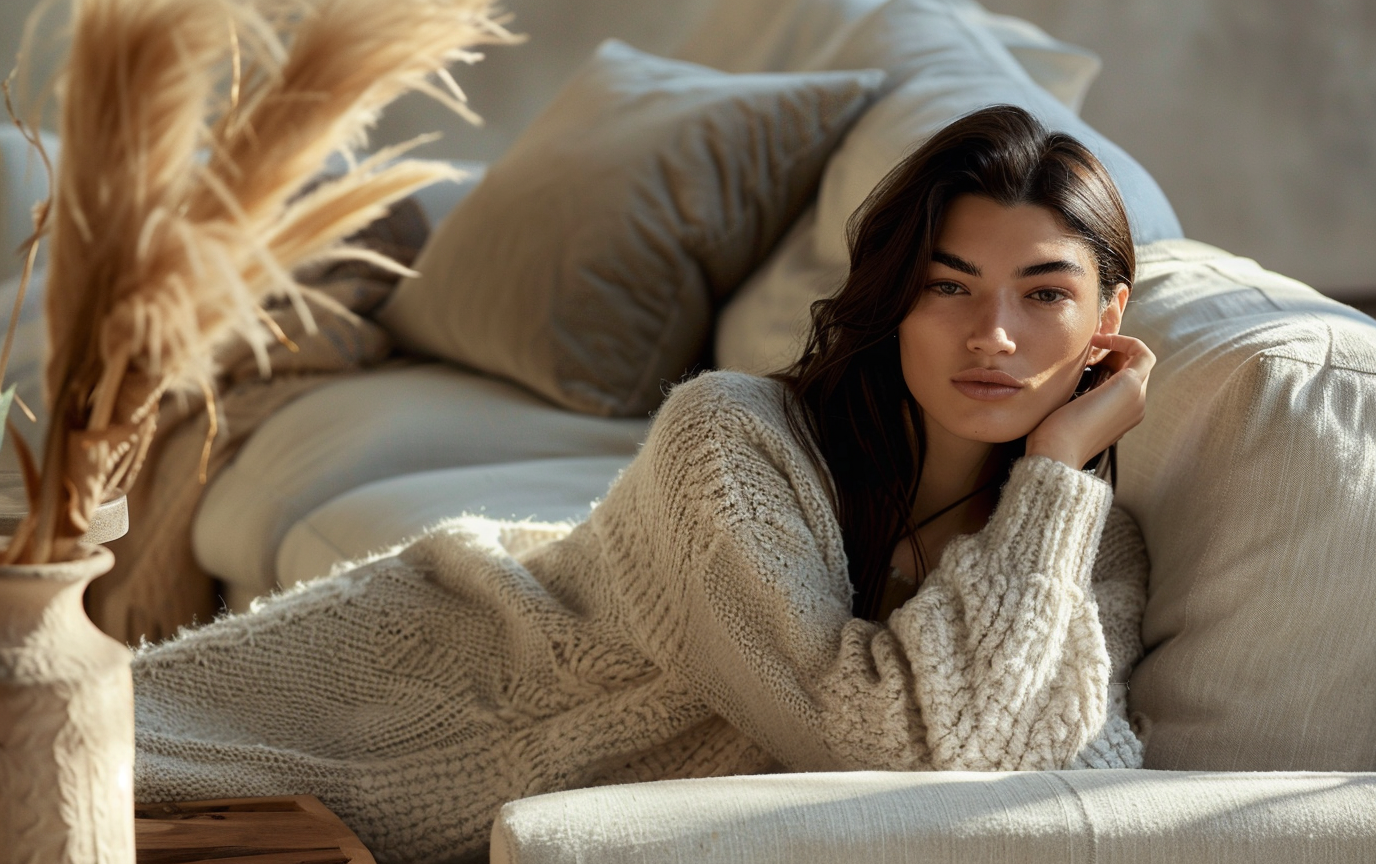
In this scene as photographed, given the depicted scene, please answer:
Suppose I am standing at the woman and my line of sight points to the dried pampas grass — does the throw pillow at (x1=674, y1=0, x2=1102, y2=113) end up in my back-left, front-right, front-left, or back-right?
back-right

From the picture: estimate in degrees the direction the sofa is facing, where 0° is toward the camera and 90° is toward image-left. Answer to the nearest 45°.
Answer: approximately 45°
